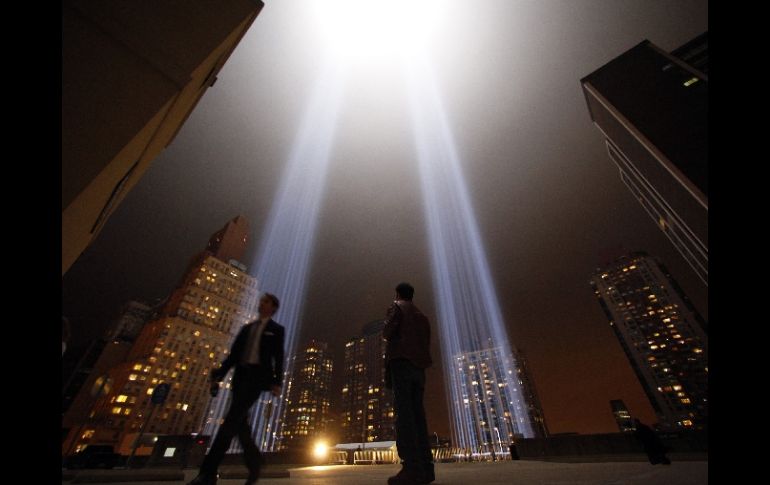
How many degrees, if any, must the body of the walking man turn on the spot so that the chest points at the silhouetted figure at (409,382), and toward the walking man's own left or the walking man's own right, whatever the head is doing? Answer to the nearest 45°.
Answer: approximately 135° to the walking man's own left

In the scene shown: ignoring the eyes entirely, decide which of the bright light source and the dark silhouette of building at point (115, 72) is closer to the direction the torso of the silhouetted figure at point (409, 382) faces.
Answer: the bright light source

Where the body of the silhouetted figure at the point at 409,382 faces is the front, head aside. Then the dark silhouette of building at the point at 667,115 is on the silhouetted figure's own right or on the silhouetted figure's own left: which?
on the silhouetted figure's own right

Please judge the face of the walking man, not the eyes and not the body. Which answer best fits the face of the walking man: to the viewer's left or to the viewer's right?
to the viewer's left

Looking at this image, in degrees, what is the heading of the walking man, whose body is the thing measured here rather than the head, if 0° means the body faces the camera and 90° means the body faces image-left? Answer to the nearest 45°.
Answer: approximately 45°

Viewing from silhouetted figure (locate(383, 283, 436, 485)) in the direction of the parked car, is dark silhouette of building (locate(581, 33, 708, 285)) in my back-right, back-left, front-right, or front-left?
back-right

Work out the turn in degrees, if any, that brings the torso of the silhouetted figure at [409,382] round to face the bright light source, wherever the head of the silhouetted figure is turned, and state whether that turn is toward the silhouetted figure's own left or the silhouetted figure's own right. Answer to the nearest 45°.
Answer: approximately 45° to the silhouetted figure's own right

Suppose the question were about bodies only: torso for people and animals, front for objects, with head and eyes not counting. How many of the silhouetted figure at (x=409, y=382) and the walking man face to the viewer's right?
0

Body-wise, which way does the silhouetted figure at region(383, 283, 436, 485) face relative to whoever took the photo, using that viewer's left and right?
facing away from the viewer and to the left of the viewer

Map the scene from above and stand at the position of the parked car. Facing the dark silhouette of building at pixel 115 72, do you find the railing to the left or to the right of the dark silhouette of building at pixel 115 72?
left

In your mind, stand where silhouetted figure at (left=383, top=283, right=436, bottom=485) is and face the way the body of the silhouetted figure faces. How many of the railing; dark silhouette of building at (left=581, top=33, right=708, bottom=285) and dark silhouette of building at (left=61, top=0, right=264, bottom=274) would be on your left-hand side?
1
